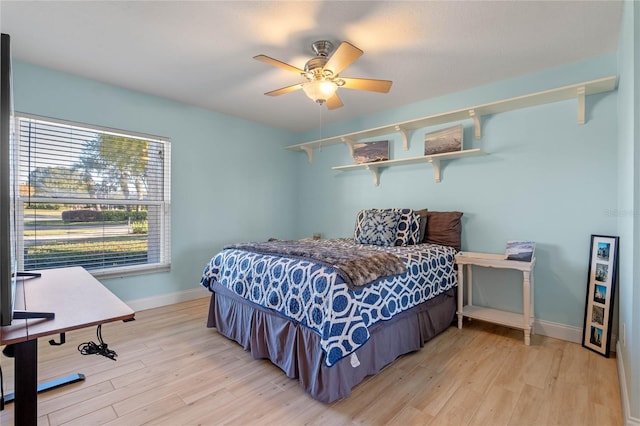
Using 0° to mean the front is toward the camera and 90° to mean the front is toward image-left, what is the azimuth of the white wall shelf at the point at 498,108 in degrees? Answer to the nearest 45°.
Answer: approximately 45°

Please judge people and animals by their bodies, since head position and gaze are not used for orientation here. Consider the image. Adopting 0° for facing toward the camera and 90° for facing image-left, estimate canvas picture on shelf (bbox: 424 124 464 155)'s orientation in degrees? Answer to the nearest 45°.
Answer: approximately 45°

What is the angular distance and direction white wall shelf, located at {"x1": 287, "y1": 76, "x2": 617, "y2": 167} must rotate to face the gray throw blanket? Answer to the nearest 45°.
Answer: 0° — it already faces it
